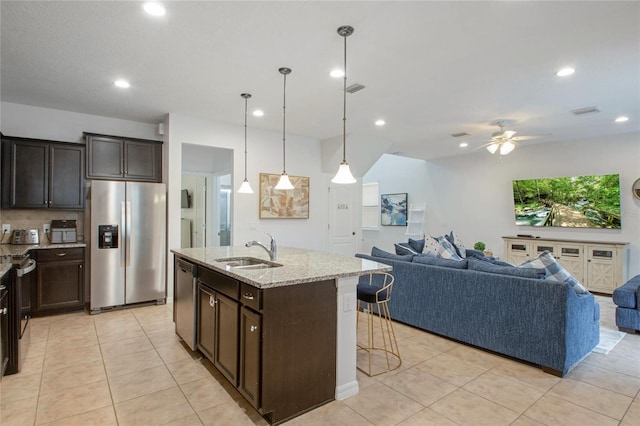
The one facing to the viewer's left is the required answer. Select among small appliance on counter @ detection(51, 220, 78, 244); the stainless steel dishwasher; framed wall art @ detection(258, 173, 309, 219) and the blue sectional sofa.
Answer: the stainless steel dishwasher

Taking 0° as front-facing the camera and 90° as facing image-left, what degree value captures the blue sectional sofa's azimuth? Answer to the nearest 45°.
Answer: approximately 225°

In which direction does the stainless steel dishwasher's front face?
to the viewer's left

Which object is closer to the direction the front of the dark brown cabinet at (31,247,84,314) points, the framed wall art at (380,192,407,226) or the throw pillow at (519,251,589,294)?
the throw pillow

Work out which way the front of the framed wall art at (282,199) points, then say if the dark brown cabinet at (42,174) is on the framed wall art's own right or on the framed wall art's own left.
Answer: on the framed wall art's own right

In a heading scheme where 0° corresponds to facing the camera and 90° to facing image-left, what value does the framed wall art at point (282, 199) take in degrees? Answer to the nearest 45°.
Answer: approximately 315°

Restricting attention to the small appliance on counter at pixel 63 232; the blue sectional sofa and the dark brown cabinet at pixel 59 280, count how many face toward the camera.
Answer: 2

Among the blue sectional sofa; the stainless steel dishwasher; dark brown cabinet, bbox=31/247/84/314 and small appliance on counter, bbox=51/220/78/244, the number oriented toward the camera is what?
2

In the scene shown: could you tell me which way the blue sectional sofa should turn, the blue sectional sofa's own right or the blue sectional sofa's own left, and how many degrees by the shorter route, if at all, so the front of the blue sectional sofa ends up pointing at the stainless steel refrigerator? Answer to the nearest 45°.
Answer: approximately 135° to the blue sectional sofa's own left

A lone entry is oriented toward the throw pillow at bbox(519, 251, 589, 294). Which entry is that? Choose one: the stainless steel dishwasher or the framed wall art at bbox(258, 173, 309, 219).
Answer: the framed wall art

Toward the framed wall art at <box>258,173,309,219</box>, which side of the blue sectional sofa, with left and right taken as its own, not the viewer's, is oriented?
left
